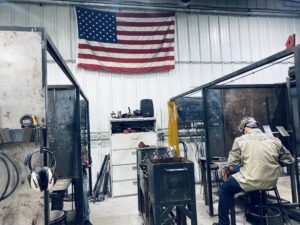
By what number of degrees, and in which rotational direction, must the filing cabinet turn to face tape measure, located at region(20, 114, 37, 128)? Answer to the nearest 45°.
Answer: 0° — it already faces it

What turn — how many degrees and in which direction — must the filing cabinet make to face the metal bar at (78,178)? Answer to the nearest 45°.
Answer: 0° — it already faces it

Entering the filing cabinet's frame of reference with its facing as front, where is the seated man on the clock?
The seated man is roughly at 11 o'clock from the filing cabinet.

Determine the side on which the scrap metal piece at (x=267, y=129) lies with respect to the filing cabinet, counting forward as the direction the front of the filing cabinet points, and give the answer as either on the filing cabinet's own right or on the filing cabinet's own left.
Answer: on the filing cabinet's own left

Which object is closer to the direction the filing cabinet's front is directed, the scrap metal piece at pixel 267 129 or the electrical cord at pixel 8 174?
the electrical cord

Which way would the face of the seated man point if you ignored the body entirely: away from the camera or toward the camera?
away from the camera

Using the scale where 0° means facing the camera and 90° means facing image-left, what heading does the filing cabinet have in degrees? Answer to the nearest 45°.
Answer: approximately 0°

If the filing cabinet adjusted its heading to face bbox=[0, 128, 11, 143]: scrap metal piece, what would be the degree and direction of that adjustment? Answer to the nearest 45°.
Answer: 0° — it already faces it

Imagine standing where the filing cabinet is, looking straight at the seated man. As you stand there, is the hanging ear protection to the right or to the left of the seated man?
right
